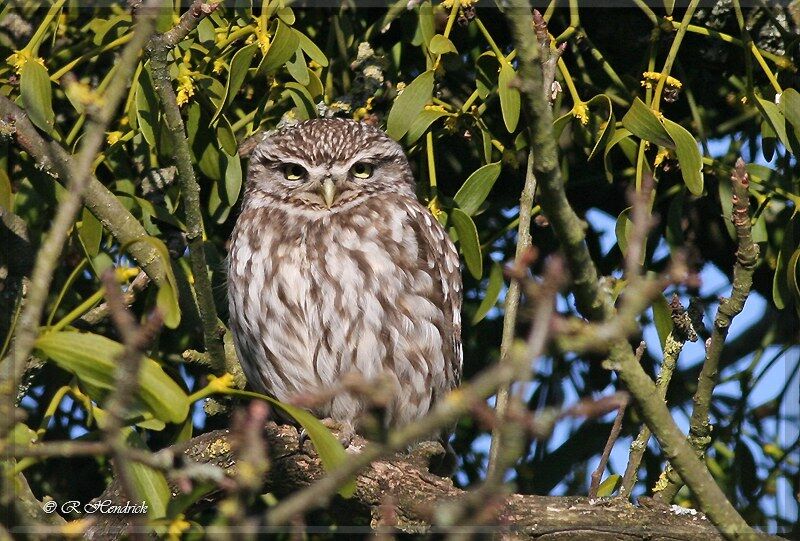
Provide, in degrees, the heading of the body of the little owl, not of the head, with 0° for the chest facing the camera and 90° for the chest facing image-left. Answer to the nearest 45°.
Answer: approximately 0°

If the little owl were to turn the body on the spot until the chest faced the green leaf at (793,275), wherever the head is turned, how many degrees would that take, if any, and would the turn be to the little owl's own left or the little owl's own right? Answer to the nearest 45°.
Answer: approximately 45° to the little owl's own left

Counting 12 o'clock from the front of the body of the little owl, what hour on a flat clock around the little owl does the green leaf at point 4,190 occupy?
The green leaf is roughly at 2 o'clock from the little owl.
